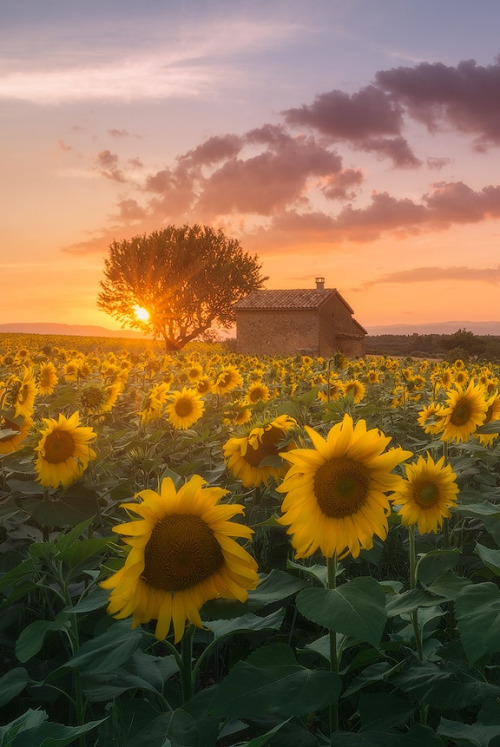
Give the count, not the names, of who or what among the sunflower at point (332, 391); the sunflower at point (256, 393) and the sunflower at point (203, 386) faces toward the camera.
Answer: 3

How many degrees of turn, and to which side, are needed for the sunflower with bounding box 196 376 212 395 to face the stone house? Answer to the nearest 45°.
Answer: approximately 180°

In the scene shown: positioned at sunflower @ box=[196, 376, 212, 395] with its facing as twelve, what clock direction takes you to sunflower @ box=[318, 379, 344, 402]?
sunflower @ box=[318, 379, 344, 402] is roughly at 9 o'clock from sunflower @ box=[196, 376, 212, 395].

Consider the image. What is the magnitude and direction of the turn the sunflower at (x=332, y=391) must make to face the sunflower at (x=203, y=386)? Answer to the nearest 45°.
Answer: approximately 90° to its right

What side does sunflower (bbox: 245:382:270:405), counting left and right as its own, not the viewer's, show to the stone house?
back

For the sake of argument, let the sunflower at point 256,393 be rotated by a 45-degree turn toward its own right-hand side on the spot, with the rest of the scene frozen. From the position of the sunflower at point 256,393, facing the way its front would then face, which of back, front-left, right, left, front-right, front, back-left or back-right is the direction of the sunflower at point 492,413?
left

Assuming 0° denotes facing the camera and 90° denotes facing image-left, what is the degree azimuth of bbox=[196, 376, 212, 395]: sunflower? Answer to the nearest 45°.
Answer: approximately 0°

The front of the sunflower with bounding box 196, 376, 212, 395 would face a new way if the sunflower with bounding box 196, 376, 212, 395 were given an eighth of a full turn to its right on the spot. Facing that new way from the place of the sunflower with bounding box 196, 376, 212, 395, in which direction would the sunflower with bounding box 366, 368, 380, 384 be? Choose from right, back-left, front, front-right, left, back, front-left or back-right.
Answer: back

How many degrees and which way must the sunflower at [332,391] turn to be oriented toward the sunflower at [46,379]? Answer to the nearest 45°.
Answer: approximately 90° to its right
